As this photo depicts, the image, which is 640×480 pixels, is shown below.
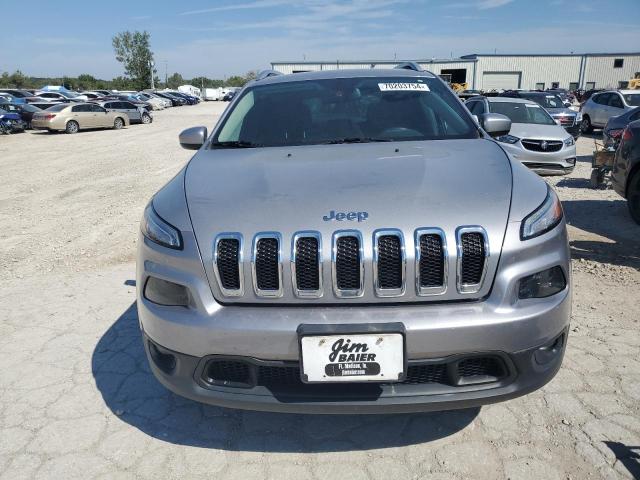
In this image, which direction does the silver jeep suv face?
toward the camera

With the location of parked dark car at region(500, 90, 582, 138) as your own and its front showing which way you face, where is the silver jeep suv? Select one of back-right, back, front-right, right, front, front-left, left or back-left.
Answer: front-right

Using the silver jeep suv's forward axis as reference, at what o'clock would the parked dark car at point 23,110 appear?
The parked dark car is roughly at 5 o'clock from the silver jeep suv.

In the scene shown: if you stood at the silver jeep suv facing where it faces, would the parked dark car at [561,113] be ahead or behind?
behind

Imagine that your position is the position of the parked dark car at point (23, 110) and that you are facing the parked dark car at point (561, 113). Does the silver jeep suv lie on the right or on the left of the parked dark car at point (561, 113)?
right

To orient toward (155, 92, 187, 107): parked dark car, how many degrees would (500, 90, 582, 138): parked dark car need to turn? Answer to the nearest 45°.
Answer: approximately 180°

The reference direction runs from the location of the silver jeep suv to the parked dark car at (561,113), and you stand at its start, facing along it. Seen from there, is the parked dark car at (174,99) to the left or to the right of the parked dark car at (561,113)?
left

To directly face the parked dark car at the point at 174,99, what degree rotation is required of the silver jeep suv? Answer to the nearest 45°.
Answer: approximately 180°

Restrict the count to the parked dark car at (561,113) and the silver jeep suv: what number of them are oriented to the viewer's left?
0

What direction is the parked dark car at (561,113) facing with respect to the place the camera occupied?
facing the viewer and to the right of the viewer

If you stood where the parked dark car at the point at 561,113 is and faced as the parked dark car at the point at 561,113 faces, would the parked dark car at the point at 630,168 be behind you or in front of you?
in front

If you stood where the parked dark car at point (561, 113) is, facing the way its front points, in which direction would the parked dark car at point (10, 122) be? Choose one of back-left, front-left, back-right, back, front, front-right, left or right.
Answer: back-right

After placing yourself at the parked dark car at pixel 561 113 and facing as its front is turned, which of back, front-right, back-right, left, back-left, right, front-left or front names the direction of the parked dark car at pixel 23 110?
back-right
